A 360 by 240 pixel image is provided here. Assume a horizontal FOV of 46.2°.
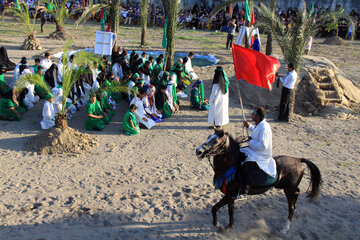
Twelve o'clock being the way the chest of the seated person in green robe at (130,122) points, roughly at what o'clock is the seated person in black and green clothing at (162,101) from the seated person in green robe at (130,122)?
the seated person in black and green clothing at (162,101) is roughly at 10 o'clock from the seated person in green robe at (130,122).

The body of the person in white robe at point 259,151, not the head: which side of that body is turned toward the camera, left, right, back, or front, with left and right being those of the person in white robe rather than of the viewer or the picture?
left

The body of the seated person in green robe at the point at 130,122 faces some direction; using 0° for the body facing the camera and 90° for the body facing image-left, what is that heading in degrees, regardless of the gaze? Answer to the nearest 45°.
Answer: approximately 270°

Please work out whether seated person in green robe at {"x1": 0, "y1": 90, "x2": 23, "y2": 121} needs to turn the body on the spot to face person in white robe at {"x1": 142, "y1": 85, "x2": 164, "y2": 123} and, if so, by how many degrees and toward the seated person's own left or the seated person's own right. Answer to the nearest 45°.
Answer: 0° — they already face them

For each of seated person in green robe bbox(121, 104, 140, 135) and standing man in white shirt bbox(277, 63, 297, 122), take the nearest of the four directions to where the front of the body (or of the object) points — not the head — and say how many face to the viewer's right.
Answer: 1

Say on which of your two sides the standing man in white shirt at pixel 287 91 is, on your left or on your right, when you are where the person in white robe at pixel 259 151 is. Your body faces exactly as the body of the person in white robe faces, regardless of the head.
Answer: on your right

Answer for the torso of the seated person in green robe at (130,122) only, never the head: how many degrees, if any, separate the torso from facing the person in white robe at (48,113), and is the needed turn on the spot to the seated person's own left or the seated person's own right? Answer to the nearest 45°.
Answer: approximately 180°

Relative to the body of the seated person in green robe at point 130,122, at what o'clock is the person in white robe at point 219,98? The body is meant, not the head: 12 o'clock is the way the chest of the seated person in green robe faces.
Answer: The person in white robe is roughly at 12 o'clock from the seated person in green robe.

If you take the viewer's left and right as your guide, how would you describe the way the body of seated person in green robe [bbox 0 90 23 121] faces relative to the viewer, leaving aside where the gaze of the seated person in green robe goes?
facing to the right of the viewer

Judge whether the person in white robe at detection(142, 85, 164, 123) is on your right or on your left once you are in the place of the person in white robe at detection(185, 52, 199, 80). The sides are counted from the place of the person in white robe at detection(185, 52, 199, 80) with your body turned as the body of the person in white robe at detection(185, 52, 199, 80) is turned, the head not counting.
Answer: on your right

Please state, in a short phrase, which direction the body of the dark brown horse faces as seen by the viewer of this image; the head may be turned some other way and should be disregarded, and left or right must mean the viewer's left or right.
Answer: facing to the left of the viewer
